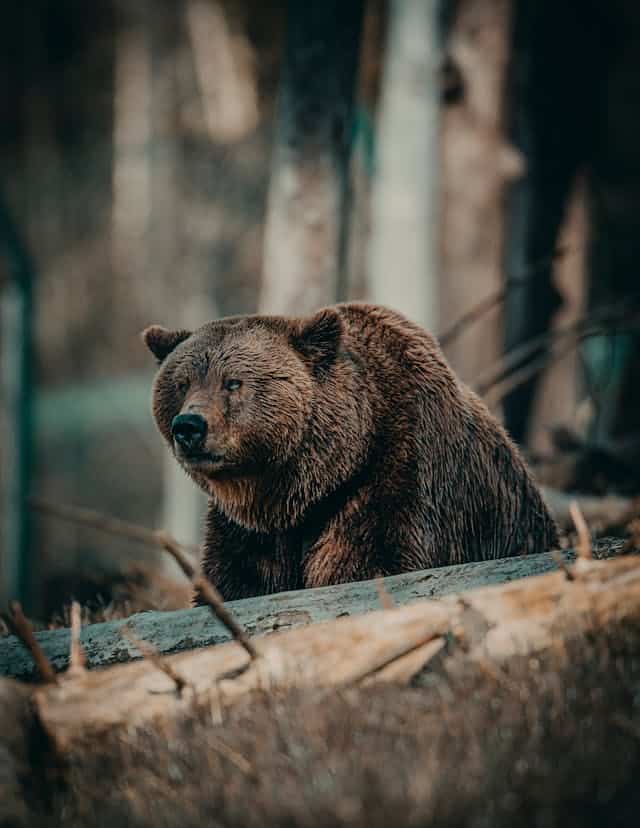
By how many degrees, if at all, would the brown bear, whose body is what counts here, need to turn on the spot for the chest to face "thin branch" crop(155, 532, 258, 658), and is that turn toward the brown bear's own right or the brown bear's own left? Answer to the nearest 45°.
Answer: approximately 45° to the brown bear's own left

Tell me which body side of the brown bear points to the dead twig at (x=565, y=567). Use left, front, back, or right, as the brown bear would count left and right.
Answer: left

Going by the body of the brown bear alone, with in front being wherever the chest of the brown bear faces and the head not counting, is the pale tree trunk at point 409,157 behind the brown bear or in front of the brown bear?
behind

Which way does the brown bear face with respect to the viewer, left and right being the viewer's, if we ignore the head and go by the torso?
facing the viewer and to the left of the viewer

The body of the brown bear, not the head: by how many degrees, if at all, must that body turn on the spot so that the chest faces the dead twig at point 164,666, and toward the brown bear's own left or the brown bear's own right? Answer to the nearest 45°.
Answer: approximately 45° to the brown bear's own left

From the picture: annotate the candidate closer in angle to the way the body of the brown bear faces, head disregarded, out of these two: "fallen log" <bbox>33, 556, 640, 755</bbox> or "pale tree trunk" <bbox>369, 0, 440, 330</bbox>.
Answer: the fallen log

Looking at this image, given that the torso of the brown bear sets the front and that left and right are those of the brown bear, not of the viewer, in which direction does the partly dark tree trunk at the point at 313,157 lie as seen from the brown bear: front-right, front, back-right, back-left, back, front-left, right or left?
back-right
